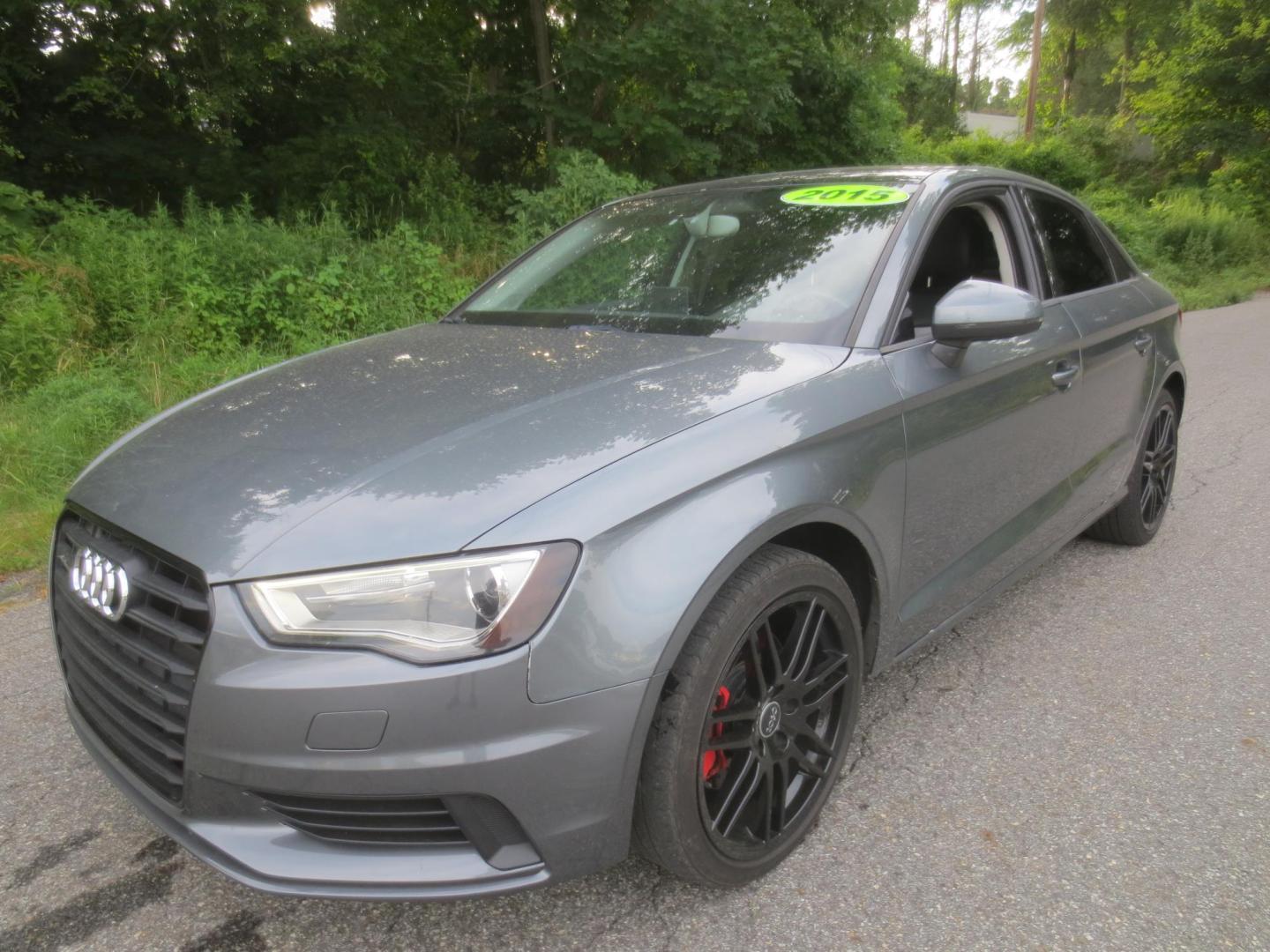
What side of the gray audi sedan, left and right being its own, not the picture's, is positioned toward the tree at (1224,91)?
back

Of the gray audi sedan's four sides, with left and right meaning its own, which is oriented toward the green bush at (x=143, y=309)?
right
